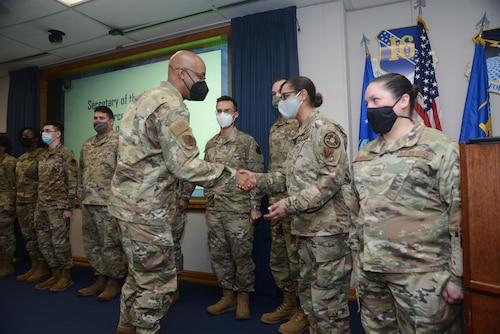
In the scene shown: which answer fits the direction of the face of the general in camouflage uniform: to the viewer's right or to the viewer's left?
to the viewer's right

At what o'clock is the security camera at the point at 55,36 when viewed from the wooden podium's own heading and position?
The security camera is roughly at 2 o'clock from the wooden podium.

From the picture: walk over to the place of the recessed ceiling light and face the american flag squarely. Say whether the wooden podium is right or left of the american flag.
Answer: right

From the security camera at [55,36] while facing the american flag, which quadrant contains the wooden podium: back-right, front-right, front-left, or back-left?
front-right

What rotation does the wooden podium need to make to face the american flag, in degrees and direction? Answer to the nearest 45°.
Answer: approximately 135° to its right

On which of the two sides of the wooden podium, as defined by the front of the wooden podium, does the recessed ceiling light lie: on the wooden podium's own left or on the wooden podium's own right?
on the wooden podium's own right

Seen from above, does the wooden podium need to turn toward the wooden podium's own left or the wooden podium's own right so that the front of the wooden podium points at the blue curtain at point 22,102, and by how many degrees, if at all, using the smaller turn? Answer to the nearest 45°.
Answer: approximately 45° to the wooden podium's own right

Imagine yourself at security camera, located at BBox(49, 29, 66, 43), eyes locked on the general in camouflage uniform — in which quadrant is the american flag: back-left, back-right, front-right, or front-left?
front-left

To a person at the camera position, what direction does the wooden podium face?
facing the viewer and to the left of the viewer

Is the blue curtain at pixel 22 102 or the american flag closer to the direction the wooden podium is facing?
the blue curtain

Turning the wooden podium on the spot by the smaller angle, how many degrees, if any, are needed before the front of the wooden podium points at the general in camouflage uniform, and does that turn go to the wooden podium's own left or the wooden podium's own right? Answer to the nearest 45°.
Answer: approximately 45° to the wooden podium's own right

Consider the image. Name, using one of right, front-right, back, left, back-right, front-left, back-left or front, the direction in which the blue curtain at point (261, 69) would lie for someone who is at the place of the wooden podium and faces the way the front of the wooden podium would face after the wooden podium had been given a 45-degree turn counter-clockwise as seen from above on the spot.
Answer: back-right
